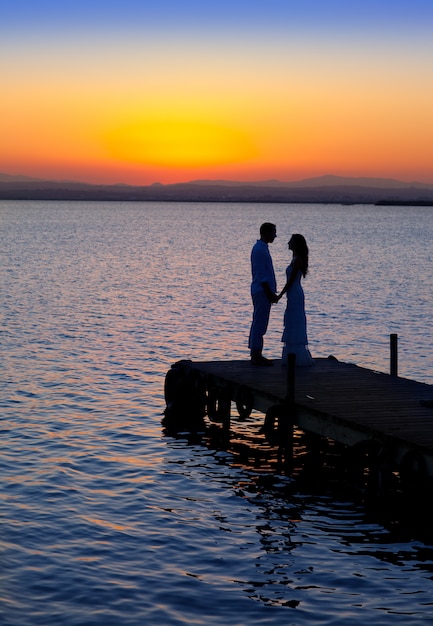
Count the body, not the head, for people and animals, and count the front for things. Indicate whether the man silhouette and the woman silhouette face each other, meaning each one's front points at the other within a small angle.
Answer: yes

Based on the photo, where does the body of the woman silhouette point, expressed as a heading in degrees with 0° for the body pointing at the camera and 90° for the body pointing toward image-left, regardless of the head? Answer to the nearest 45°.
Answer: approximately 90°

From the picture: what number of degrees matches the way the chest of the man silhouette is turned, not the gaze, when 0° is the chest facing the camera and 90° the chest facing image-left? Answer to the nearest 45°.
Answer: approximately 270°

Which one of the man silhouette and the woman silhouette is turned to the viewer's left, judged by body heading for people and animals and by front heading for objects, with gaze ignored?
the woman silhouette

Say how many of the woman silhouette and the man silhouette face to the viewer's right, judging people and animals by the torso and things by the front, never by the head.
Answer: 1

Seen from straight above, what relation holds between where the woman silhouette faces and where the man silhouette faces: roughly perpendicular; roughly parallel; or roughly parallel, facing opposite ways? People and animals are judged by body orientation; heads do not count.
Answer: roughly parallel, facing opposite ways
